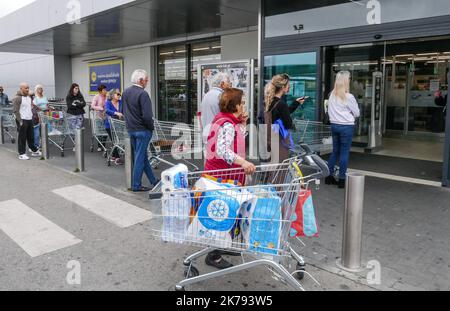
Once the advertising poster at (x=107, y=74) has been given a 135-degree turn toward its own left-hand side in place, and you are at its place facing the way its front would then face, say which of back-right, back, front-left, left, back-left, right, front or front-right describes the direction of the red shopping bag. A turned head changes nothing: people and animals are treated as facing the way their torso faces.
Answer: right

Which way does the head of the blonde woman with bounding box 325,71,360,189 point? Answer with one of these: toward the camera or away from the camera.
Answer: away from the camera

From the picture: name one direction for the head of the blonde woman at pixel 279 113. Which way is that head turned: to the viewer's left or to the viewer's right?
to the viewer's right

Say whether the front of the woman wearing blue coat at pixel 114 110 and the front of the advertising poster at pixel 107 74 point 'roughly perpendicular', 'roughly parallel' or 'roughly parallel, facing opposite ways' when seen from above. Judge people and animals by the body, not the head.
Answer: roughly perpendicular

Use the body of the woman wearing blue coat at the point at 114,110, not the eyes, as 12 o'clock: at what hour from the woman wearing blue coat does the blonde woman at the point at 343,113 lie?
The blonde woman is roughly at 12 o'clock from the woman wearing blue coat.

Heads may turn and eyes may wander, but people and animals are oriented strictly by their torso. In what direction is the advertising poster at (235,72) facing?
toward the camera

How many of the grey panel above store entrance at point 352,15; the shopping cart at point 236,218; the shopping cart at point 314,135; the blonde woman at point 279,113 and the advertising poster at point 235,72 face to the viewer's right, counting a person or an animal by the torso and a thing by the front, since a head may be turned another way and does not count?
2

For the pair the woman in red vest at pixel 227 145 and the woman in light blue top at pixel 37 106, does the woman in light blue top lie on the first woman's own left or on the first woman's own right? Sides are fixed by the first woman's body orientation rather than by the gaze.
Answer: on the first woman's own left

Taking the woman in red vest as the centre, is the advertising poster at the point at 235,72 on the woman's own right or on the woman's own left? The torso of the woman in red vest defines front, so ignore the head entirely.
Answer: on the woman's own left

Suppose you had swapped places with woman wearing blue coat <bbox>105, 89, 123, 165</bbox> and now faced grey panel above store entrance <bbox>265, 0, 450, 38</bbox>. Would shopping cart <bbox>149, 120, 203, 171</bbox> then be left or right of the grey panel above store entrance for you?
right
